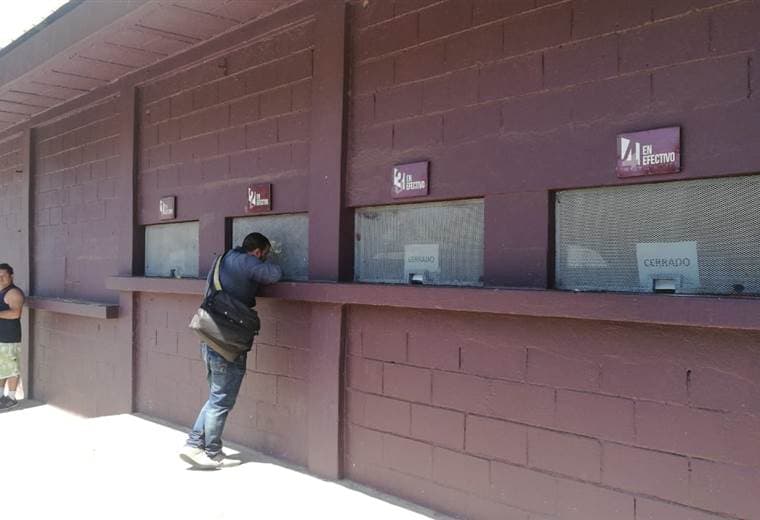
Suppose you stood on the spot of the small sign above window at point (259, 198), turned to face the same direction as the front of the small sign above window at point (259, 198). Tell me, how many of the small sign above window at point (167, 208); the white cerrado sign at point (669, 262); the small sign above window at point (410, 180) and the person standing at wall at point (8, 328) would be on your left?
2

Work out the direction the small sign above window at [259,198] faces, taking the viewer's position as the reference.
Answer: facing the viewer and to the left of the viewer

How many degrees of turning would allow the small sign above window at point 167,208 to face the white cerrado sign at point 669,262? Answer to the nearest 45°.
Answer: approximately 90° to its left

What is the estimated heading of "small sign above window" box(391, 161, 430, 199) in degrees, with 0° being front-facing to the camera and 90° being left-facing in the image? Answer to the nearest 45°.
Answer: approximately 45°

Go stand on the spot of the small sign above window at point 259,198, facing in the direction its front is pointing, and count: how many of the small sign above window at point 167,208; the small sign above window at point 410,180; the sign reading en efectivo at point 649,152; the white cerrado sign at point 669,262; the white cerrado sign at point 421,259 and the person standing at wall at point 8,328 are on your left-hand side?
4

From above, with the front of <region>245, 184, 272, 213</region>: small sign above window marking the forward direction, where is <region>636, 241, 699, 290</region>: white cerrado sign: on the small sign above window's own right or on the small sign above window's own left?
on the small sign above window's own left

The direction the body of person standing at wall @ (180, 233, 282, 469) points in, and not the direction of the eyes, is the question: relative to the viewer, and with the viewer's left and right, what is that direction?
facing away from the viewer and to the right of the viewer

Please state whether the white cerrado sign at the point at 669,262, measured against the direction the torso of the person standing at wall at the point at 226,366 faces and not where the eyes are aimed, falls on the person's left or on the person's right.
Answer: on the person's right

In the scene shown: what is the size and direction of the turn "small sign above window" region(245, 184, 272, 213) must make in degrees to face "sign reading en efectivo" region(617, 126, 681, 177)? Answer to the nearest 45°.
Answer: approximately 90° to its left

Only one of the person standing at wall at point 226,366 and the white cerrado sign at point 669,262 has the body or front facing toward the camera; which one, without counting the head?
the white cerrado sign

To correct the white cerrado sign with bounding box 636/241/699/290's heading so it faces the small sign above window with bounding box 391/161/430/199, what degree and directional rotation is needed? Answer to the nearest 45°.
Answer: approximately 90° to its right

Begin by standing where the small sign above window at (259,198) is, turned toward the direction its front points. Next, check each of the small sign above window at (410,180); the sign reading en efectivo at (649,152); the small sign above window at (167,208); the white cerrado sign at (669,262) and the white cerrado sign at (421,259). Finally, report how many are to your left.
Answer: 4

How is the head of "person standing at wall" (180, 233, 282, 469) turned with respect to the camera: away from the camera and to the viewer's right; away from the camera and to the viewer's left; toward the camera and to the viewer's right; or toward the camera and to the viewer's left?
away from the camera and to the viewer's right
